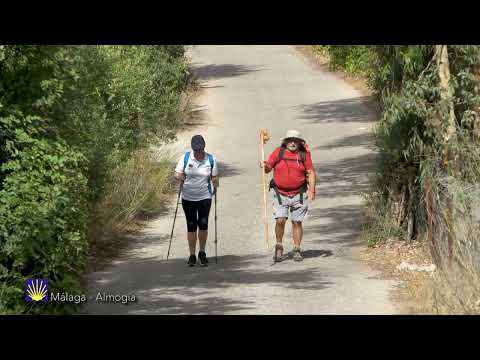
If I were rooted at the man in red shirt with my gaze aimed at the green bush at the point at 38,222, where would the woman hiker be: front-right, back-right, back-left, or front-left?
front-right

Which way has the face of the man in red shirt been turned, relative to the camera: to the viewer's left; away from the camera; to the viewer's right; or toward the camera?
toward the camera

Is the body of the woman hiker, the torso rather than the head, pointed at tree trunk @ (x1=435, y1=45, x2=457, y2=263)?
no

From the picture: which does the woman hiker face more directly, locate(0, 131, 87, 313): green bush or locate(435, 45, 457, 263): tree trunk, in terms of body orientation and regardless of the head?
the green bush

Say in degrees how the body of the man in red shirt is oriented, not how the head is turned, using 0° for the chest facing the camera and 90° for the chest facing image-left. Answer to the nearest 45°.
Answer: approximately 0°

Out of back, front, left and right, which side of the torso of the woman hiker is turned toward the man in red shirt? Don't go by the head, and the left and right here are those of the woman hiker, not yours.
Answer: left

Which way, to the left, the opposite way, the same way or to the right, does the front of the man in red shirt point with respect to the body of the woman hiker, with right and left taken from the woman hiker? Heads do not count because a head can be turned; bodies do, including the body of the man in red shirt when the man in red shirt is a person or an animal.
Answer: the same way

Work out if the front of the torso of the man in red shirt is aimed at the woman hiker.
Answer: no

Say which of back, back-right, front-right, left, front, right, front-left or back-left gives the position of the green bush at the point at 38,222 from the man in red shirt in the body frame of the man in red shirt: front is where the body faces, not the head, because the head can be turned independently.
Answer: front-right

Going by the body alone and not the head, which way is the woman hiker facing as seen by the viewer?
toward the camera

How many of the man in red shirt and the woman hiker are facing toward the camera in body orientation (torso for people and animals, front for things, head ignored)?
2

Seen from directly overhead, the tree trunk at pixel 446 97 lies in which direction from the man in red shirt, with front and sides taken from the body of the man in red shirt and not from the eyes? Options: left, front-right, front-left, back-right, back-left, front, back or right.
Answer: left

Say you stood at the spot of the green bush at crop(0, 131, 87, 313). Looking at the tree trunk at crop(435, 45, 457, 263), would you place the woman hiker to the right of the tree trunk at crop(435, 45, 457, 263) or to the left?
left
